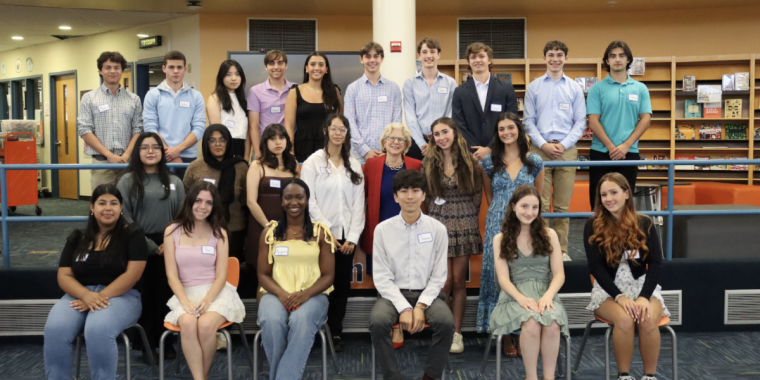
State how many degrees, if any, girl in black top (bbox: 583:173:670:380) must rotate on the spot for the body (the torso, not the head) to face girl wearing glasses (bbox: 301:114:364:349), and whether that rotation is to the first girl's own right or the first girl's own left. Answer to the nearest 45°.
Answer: approximately 90° to the first girl's own right

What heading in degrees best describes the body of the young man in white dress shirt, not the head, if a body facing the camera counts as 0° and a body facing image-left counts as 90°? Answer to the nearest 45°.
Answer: approximately 0°

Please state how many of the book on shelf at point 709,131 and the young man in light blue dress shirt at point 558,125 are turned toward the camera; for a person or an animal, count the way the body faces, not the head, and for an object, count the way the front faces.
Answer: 2

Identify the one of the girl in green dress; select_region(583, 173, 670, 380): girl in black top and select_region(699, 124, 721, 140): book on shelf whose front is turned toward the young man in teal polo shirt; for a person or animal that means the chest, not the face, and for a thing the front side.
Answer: the book on shelf

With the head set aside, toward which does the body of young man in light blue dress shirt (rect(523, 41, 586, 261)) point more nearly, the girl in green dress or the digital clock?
the girl in green dress

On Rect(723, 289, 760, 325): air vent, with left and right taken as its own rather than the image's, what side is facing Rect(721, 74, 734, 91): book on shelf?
back

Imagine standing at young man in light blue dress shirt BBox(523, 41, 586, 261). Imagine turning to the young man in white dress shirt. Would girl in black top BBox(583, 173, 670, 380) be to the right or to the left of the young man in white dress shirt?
left
